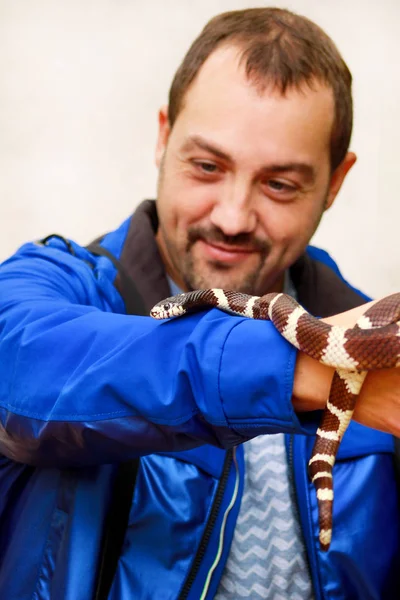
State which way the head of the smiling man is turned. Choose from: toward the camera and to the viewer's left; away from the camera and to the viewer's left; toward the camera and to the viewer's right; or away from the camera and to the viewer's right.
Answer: toward the camera and to the viewer's left

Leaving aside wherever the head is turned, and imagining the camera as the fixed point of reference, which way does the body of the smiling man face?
toward the camera

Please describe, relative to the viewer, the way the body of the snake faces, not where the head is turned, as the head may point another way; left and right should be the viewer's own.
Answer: facing to the left of the viewer
